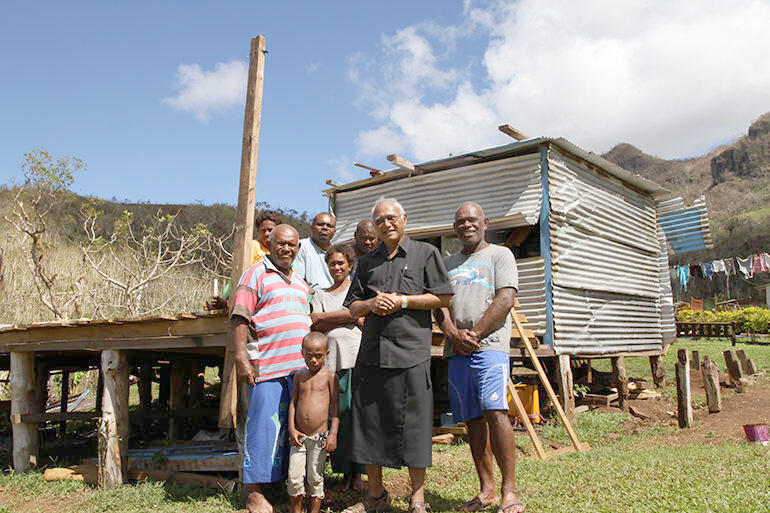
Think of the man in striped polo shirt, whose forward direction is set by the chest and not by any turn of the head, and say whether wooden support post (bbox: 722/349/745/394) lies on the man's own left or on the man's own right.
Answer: on the man's own left

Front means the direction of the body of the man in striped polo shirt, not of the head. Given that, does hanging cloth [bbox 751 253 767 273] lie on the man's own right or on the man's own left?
on the man's own left

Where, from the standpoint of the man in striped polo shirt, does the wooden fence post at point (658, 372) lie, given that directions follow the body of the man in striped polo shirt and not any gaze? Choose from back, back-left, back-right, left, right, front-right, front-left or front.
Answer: left

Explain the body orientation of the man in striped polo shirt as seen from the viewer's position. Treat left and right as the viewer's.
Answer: facing the viewer and to the right of the viewer

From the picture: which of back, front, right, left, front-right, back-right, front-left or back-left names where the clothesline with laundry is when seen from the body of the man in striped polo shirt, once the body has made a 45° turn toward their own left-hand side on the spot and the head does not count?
front-left

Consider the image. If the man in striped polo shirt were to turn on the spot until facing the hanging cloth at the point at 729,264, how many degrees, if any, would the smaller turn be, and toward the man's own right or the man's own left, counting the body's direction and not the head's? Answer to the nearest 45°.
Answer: approximately 90° to the man's own left

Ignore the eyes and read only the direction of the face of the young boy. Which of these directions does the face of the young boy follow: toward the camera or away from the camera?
toward the camera

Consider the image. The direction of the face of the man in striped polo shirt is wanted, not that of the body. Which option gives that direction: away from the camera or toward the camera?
toward the camera

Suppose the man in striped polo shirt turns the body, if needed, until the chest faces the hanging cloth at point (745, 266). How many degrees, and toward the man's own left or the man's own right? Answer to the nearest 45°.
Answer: approximately 90° to the man's own left
